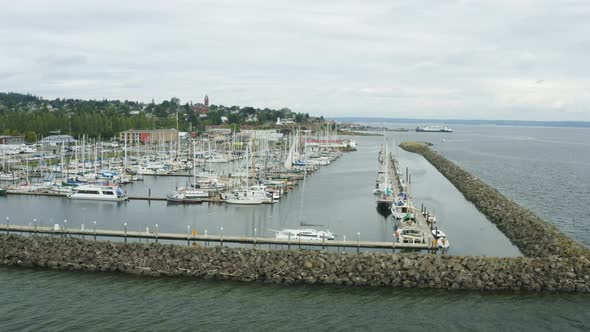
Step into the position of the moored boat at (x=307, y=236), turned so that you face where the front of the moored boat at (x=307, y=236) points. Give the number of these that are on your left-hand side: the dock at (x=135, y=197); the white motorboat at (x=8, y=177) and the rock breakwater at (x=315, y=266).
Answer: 1

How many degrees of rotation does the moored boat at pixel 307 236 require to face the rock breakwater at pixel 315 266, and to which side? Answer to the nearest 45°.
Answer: approximately 90° to its left

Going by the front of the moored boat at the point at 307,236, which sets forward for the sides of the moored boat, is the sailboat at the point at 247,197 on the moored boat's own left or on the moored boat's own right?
on the moored boat's own right

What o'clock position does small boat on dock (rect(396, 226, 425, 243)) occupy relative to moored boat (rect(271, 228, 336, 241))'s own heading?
The small boat on dock is roughly at 6 o'clock from the moored boat.

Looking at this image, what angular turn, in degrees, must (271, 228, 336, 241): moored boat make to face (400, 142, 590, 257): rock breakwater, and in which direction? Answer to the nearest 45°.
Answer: approximately 180°

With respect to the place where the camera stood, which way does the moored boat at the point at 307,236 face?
facing to the left of the viewer

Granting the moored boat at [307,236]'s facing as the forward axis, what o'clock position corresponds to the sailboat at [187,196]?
The sailboat is roughly at 2 o'clock from the moored boat.

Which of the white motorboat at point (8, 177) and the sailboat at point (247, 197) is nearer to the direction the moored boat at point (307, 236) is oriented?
the white motorboat

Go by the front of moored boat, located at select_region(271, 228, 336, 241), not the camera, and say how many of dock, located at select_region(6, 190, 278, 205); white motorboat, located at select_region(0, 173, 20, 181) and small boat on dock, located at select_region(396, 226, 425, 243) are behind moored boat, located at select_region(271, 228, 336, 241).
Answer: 1

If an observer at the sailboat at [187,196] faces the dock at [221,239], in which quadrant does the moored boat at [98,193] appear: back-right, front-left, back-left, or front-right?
back-right

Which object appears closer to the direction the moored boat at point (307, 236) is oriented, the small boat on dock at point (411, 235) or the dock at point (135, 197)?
the dock

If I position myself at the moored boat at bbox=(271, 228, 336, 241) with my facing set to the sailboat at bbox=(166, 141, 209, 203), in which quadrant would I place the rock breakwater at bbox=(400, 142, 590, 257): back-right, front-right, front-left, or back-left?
front-right

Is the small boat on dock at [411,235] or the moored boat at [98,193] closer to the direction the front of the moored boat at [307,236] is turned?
the moored boat

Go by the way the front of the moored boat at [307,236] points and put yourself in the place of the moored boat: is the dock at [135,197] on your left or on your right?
on your right

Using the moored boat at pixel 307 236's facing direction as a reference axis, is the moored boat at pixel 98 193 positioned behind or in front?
in front

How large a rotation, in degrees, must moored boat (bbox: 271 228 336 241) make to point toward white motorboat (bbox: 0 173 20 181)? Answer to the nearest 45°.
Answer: approximately 45° to its right
